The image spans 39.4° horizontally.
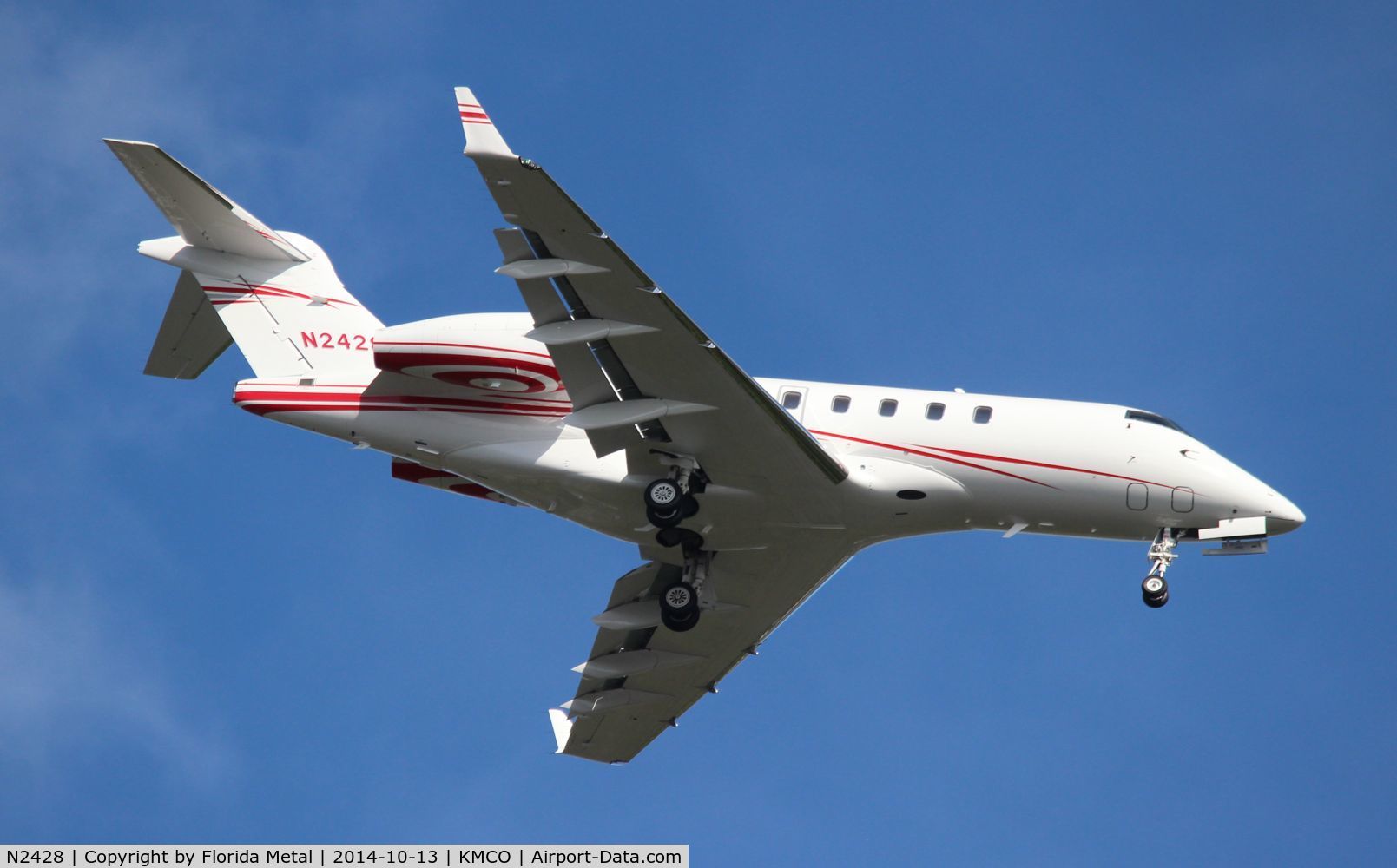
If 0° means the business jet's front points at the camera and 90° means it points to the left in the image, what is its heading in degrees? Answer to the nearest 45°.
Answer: approximately 270°
